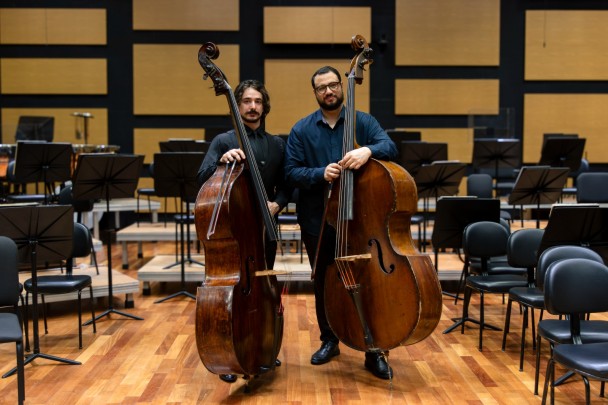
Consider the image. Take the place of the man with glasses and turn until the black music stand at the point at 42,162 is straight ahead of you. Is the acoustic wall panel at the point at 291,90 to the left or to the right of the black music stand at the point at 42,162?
right

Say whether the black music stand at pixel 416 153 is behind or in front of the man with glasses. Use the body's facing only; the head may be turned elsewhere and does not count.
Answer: behind

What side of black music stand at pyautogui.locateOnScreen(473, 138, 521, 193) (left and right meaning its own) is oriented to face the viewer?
back

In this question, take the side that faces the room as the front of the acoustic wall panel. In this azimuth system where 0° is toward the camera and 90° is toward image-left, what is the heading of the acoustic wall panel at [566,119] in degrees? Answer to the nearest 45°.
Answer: approximately 0°

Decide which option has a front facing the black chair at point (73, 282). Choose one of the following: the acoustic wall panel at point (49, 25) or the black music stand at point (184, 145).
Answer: the acoustic wall panel

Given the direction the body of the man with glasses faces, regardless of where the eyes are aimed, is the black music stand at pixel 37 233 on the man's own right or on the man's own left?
on the man's own right

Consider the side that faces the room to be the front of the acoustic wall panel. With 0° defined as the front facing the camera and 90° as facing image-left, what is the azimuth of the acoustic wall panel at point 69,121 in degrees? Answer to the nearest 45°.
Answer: approximately 0°

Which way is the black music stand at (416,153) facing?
away from the camera
